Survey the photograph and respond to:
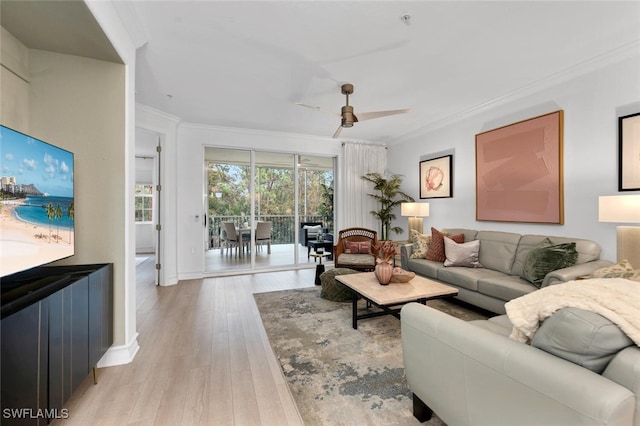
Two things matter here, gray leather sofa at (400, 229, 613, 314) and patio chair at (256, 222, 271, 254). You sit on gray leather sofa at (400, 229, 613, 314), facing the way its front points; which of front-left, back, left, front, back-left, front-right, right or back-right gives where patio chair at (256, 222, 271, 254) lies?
front-right

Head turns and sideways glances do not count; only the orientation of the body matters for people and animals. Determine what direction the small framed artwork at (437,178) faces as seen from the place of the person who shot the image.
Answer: facing the viewer and to the left of the viewer

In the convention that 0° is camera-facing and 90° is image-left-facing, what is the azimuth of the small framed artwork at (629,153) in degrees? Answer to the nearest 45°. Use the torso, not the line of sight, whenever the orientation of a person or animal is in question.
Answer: approximately 45°

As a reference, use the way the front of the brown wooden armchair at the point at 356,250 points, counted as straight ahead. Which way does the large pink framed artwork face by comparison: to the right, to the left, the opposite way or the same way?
to the right

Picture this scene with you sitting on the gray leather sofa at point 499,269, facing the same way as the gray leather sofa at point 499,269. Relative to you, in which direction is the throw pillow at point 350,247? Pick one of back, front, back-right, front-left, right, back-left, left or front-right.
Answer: front-right

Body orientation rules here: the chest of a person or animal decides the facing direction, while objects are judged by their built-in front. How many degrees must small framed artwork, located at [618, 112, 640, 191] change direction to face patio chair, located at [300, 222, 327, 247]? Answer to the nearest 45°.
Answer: approximately 45° to its right

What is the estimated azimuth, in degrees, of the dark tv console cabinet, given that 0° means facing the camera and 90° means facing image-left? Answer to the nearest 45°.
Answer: approximately 315°

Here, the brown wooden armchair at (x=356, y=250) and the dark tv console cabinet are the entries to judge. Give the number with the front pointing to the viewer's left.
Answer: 0

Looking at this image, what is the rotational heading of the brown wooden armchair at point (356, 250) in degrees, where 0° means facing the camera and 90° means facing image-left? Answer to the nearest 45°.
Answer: approximately 0°

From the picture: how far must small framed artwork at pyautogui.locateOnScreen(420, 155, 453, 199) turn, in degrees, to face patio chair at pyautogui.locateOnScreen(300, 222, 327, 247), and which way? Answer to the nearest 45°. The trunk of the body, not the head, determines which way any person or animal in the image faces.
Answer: approximately 45° to its right

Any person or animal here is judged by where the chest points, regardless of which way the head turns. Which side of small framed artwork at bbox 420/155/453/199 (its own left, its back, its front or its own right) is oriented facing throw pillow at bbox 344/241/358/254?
front

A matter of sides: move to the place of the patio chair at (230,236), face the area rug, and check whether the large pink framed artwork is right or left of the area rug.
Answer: left

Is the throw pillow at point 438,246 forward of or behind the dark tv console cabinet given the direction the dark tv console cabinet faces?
forward

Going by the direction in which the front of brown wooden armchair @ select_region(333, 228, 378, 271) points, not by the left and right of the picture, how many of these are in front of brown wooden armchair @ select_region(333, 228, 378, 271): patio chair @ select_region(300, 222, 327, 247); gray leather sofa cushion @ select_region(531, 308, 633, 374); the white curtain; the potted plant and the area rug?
2
